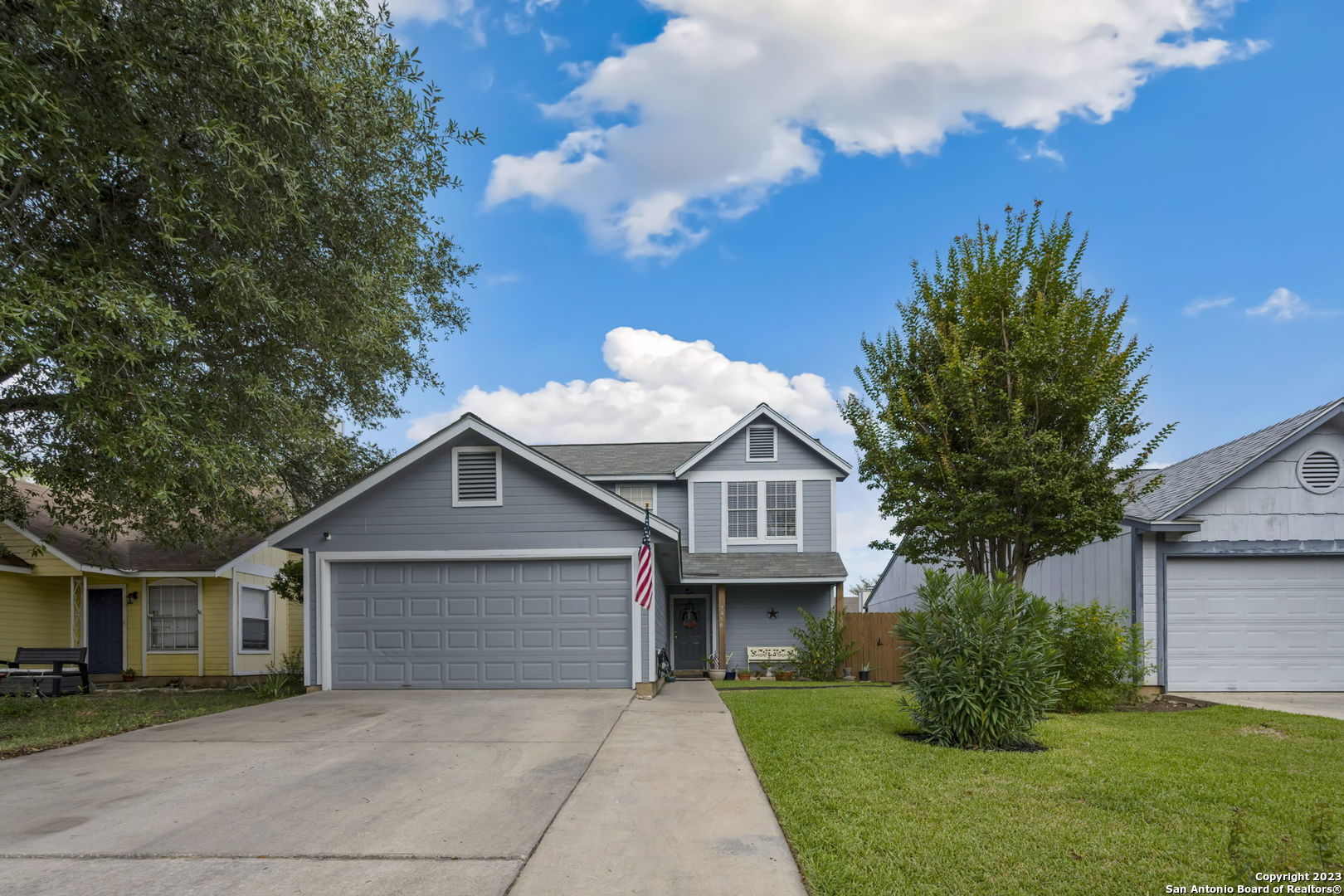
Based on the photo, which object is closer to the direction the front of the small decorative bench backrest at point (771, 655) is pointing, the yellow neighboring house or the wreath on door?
the yellow neighboring house

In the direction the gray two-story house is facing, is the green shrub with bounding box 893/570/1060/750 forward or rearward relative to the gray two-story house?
forward

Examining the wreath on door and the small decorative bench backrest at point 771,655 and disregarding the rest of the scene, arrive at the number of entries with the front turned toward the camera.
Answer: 2

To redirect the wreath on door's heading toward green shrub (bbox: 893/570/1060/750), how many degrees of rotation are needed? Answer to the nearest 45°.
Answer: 0° — it already faces it
